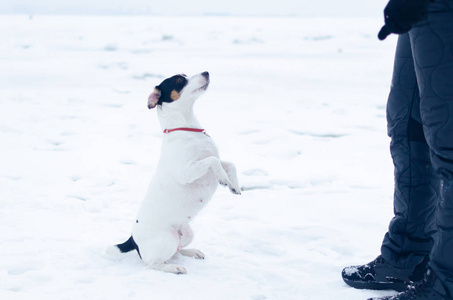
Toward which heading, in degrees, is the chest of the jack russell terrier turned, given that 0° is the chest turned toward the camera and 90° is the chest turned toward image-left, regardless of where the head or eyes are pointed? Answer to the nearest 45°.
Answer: approximately 270°
